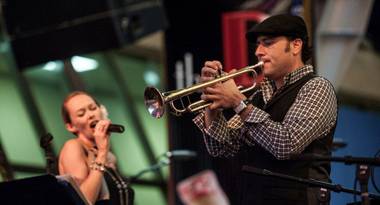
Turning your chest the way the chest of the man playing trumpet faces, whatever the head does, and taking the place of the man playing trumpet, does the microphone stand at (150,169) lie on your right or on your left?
on your right

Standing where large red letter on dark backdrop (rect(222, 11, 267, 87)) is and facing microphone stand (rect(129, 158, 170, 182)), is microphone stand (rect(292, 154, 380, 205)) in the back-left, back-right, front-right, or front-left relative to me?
front-left

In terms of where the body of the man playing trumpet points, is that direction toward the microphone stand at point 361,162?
no

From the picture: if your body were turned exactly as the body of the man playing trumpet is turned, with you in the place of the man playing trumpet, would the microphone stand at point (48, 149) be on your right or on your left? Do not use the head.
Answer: on your right

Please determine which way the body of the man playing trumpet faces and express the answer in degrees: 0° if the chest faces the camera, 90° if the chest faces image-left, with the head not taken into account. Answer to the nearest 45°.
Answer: approximately 45°

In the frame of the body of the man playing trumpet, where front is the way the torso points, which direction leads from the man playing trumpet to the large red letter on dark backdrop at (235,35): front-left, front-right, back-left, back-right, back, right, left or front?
back-right

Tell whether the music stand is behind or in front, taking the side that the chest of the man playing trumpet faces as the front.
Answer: in front
